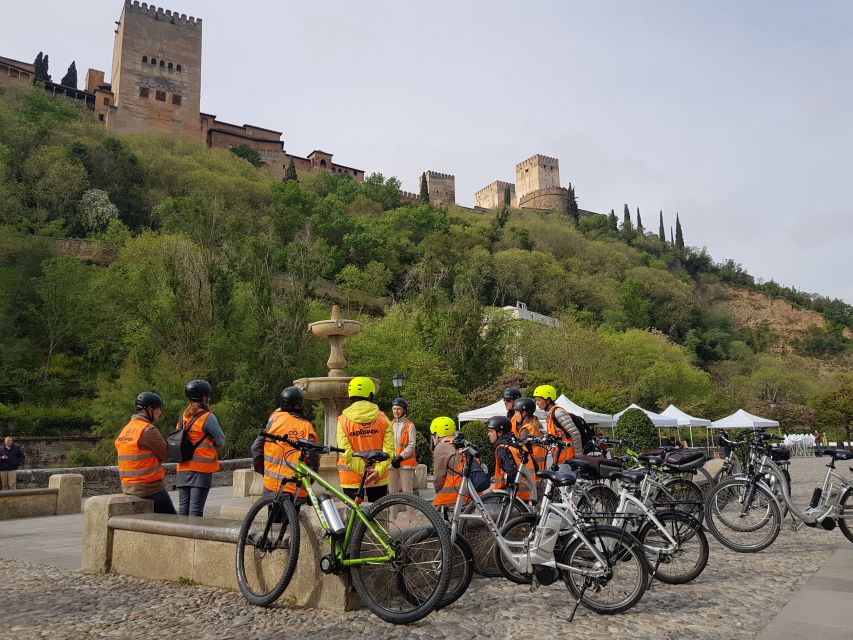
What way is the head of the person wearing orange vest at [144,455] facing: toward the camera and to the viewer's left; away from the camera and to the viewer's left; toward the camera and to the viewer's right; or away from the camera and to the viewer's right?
away from the camera and to the viewer's right

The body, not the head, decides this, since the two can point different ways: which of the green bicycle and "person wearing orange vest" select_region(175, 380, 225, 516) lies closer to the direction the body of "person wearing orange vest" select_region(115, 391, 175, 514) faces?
the person wearing orange vest

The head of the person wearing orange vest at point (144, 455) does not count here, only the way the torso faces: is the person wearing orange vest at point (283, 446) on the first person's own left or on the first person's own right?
on the first person's own right

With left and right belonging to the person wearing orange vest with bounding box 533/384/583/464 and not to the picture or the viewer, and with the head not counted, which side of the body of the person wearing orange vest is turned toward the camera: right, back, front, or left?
left

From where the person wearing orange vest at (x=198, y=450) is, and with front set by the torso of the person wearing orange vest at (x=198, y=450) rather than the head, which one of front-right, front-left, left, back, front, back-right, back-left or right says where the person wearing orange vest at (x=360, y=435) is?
right

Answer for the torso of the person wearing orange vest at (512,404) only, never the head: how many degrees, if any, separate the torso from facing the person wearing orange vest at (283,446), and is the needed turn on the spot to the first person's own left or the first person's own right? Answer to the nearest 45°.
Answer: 0° — they already face them

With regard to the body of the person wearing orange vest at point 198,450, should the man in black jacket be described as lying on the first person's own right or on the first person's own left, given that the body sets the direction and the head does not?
on the first person's own left

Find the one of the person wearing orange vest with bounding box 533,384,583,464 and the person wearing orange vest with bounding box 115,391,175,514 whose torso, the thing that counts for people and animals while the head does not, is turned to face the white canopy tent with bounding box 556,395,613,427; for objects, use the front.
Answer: the person wearing orange vest with bounding box 115,391,175,514
